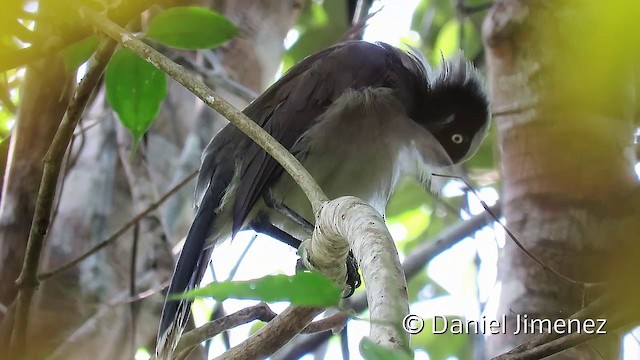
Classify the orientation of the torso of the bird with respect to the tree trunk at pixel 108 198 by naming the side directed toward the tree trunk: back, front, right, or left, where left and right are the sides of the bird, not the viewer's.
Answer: back

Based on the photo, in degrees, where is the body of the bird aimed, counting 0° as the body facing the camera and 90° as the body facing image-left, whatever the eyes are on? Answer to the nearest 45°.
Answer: approximately 270°

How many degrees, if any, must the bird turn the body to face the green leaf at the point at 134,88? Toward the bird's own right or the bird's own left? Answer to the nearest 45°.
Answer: approximately 135° to the bird's own right

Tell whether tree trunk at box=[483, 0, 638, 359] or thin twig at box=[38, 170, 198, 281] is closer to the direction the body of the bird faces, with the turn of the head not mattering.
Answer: the tree trunk

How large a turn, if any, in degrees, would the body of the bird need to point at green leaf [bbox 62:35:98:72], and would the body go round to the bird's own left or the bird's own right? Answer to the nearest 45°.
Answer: approximately 135° to the bird's own right

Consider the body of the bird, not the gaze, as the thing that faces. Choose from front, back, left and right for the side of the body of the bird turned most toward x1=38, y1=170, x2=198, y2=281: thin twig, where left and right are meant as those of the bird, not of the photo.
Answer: back
